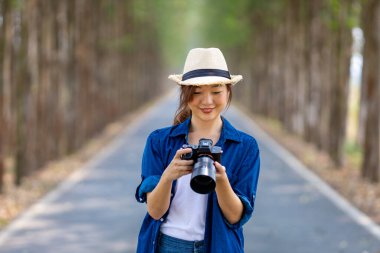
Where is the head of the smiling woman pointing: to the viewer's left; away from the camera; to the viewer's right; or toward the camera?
toward the camera

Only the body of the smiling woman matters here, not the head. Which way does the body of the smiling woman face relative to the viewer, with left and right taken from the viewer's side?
facing the viewer
